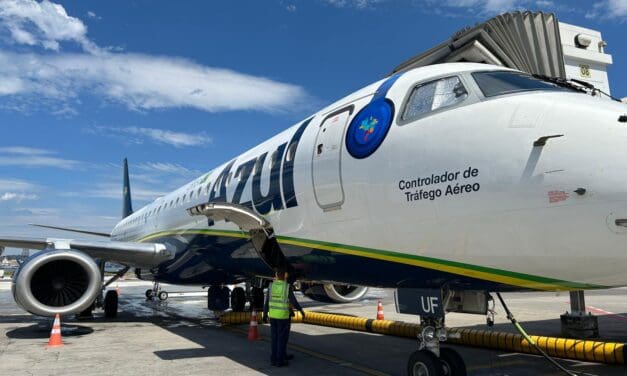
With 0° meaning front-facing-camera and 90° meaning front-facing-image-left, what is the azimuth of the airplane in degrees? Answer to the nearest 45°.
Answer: approximately 315°
